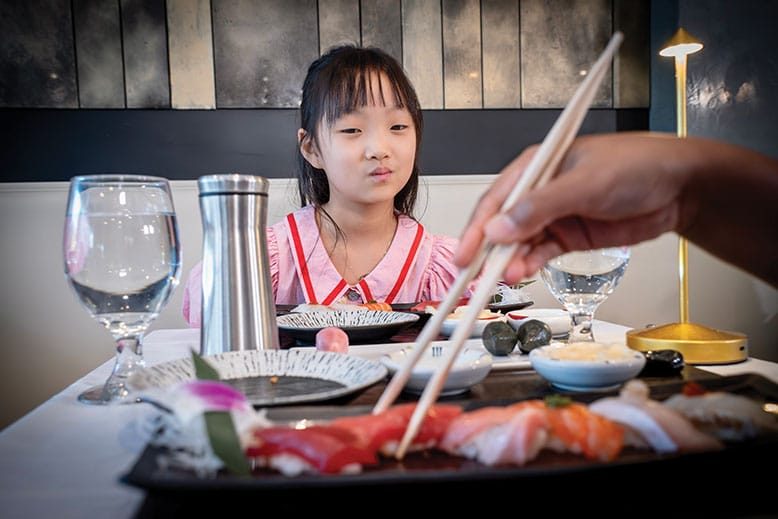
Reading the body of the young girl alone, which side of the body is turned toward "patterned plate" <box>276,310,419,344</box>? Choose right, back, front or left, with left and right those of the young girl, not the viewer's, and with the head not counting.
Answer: front

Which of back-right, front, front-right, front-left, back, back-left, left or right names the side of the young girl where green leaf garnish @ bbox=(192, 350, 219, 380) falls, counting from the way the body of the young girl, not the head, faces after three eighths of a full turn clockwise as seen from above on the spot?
back-left

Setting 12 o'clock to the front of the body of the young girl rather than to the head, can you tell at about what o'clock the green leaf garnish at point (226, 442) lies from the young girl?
The green leaf garnish is roughly at 12 o'clock from the young girl.

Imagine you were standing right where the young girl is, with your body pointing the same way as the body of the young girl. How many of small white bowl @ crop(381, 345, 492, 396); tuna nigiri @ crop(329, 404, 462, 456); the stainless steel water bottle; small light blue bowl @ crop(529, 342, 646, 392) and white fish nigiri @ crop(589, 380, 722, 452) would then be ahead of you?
5

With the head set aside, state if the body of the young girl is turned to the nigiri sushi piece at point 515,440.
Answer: yes

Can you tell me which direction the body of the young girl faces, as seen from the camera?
toward the camera

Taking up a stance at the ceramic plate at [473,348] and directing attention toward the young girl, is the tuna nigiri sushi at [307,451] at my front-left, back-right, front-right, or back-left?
back-left

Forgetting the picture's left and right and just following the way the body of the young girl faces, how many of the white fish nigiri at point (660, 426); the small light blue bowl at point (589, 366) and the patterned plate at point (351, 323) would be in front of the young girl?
3

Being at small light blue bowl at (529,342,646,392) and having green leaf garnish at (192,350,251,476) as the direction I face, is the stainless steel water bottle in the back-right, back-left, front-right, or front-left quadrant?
front-right

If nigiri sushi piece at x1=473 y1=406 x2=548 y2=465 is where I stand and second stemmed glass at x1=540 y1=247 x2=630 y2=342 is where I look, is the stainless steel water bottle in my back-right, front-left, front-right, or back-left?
front-left

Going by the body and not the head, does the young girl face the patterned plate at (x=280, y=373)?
yes

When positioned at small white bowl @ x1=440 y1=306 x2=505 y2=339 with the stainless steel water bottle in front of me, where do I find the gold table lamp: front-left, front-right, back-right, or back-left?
back-left

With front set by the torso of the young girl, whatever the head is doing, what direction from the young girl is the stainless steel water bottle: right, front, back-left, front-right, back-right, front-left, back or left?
front

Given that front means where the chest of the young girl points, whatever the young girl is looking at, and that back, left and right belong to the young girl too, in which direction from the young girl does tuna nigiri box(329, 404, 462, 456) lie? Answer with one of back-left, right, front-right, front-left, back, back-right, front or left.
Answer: front

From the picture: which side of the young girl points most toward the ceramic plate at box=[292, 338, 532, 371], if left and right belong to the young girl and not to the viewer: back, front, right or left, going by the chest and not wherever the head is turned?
front

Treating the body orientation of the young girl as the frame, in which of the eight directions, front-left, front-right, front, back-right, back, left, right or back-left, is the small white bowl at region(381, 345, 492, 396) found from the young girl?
front
